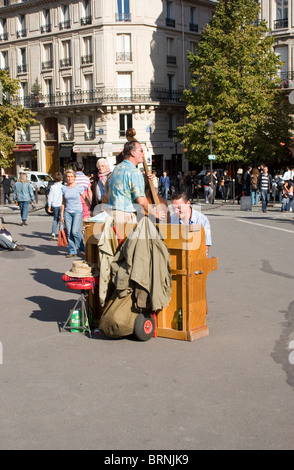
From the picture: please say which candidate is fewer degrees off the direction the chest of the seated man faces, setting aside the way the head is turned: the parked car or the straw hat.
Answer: the straw hat

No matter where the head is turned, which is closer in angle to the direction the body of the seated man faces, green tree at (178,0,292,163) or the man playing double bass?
the man playing double bass

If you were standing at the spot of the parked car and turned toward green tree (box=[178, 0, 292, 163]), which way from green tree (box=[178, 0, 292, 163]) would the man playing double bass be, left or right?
right

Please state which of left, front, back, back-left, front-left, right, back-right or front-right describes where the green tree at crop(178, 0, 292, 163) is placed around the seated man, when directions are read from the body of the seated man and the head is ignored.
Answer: back-right

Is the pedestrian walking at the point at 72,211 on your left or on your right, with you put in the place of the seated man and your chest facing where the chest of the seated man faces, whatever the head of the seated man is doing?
on your right

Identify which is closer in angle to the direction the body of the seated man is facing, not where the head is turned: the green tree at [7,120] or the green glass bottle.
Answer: the green glass bottle

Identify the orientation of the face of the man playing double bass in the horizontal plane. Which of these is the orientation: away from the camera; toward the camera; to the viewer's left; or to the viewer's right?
to the viewer's right

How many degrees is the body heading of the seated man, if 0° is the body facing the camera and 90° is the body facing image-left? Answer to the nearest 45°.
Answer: approximately 45°

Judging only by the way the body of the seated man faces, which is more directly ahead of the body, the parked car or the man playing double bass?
the man playing double bass

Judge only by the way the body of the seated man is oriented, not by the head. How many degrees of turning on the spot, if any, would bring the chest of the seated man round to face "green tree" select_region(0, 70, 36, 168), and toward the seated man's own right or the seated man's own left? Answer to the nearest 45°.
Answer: approximately 135° to the seated man's own right
